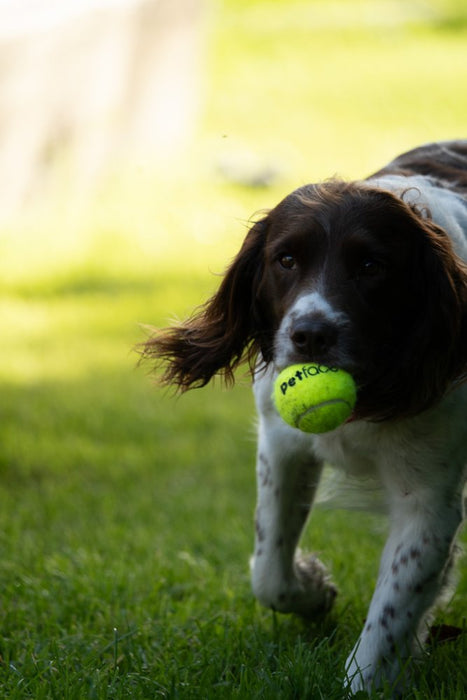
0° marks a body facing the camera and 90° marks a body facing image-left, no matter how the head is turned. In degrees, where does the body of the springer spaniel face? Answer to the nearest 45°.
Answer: approximately 45°
